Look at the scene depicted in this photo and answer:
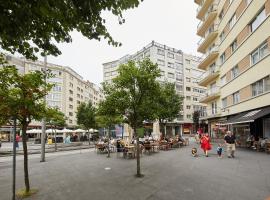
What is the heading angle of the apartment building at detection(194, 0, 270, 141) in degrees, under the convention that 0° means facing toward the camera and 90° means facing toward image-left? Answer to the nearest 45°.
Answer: approximately 45°

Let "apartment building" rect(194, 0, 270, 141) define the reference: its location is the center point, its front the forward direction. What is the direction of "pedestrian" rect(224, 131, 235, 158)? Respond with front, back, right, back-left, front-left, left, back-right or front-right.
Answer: front-left

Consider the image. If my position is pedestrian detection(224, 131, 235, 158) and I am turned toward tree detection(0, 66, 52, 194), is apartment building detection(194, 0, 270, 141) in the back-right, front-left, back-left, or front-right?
back-right

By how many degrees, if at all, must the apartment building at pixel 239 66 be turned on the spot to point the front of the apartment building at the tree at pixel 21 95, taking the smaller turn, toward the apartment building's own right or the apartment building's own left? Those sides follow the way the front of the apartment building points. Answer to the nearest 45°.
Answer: approximately 45° to the apartment building's own left
